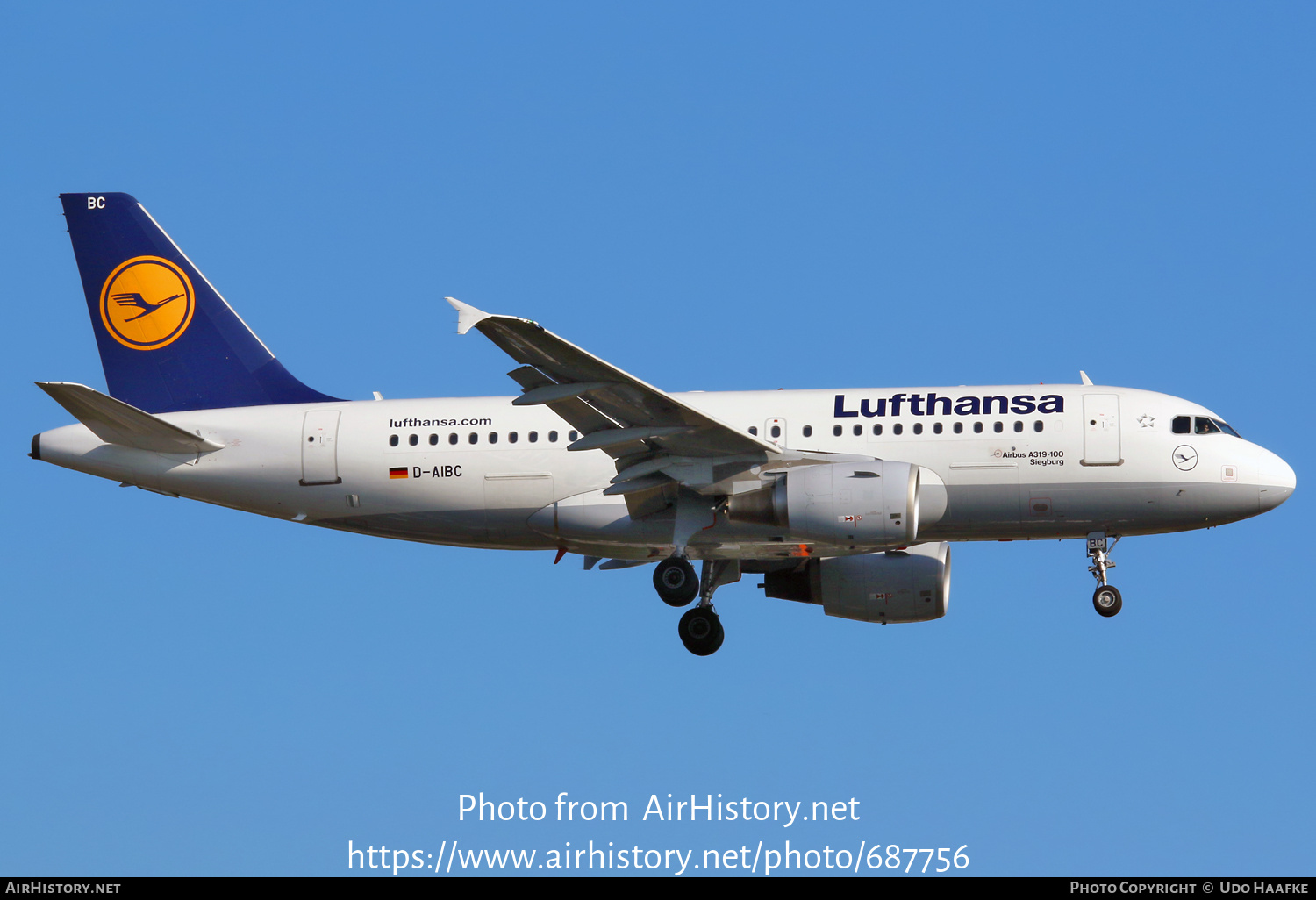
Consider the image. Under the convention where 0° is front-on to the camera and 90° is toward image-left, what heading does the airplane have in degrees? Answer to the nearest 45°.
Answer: approximately 270°
